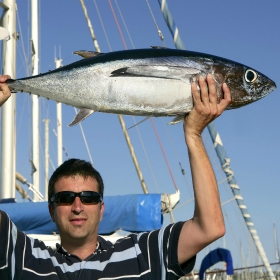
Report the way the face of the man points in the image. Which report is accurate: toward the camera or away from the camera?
toward the camera

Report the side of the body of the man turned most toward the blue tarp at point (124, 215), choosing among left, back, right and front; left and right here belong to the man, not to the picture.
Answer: back

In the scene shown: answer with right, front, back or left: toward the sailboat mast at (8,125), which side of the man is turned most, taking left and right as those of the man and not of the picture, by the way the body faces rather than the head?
back

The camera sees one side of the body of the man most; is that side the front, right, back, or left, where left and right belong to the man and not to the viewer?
front

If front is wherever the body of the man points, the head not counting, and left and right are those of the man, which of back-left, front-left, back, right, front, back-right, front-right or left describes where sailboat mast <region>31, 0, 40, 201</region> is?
back

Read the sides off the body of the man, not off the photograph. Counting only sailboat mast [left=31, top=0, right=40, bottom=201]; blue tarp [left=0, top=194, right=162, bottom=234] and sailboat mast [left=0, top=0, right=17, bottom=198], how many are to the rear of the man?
3
